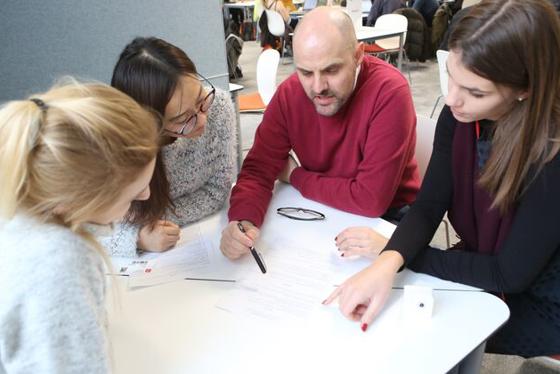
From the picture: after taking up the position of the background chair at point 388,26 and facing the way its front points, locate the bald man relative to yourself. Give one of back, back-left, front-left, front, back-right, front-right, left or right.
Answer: front-left

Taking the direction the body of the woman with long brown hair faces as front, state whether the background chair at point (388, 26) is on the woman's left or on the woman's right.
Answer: on the woman's right

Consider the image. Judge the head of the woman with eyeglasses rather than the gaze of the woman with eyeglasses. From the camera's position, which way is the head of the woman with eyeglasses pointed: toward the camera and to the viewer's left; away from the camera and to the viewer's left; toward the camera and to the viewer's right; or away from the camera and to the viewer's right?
toward the camera and to the viewer's right

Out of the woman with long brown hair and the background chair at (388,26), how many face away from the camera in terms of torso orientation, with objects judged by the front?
0

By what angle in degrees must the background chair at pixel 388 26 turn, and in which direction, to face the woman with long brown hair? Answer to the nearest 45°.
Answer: approximately 45° to its left

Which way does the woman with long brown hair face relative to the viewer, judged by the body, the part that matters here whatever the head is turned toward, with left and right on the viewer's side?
facing the viewer and to the left of the viewer

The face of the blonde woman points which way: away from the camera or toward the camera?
away from the camera

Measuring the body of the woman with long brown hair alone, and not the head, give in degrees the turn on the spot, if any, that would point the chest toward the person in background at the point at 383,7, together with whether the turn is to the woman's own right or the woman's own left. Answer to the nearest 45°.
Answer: approximately 135° to the woman's own right

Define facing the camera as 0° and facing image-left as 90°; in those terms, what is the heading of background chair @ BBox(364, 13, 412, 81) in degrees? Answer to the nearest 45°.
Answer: approximately 45°

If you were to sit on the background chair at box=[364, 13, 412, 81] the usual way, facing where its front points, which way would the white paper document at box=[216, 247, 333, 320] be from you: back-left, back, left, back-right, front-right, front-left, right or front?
front-left

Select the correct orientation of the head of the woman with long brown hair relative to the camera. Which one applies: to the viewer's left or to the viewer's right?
to the viewer's left
